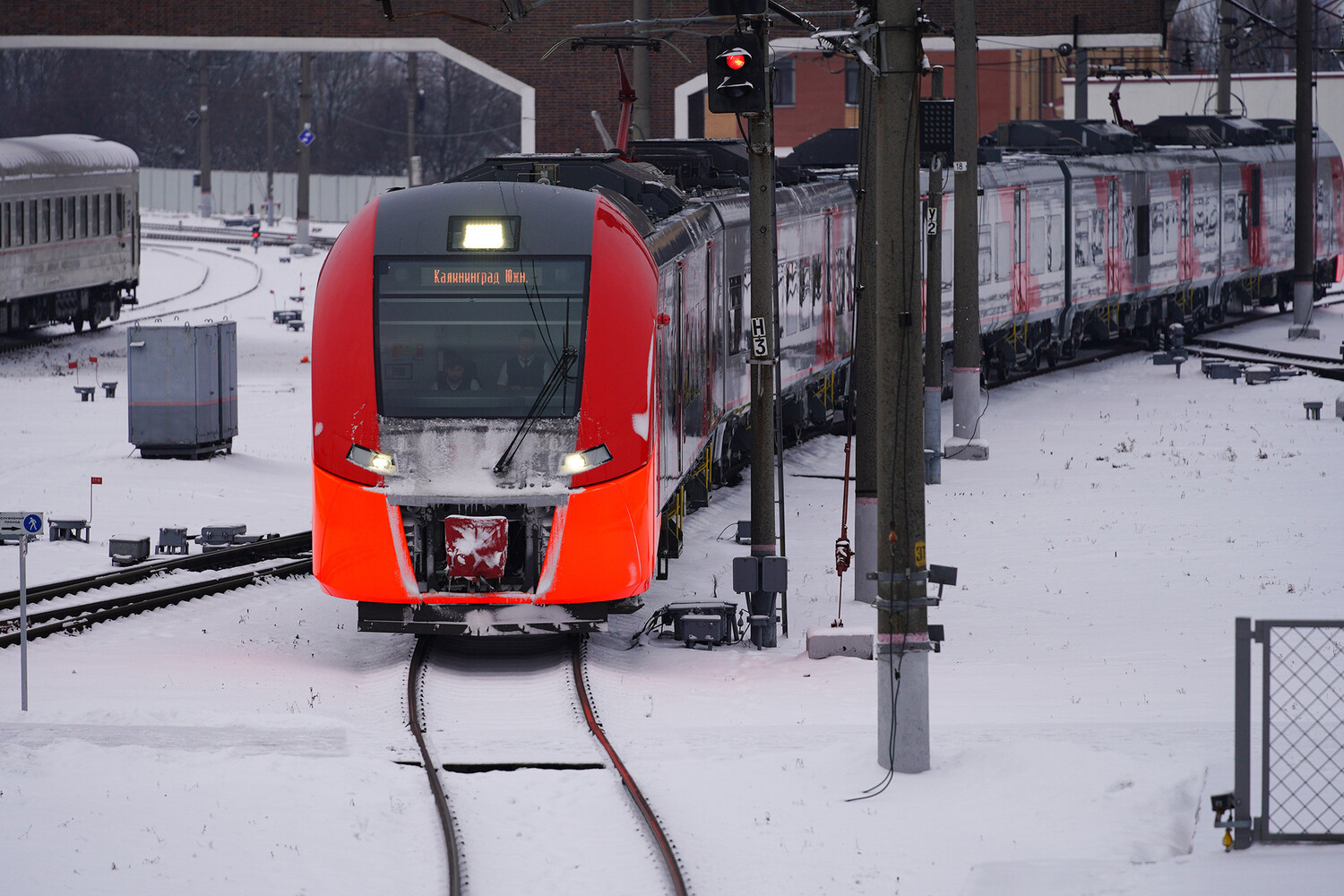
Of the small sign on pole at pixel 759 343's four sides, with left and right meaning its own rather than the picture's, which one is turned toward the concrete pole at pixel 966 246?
back

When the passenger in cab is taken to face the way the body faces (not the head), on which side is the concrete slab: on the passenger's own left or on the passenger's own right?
on the passenger's own left

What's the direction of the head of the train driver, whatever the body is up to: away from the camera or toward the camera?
toward the camera

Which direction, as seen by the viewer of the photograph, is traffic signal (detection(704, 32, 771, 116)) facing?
facing the viewer

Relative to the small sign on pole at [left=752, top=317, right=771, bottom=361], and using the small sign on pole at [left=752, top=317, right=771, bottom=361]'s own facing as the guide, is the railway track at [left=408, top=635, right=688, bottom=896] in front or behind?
in front

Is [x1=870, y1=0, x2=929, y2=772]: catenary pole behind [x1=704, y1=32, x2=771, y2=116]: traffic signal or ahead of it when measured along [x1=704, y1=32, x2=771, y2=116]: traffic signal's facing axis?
ahead

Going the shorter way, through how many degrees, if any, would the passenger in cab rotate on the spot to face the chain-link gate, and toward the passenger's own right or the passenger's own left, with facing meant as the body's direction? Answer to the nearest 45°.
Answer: approximately 45° to the passenger's own left

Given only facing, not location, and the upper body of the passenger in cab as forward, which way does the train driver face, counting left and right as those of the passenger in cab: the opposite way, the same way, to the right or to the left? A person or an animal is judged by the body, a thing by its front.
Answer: the same way

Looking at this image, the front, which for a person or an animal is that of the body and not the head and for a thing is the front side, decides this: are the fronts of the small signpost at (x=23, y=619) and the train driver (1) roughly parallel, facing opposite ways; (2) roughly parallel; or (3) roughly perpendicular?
roughly parallel

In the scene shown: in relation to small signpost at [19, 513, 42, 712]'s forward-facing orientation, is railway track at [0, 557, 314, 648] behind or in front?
behind

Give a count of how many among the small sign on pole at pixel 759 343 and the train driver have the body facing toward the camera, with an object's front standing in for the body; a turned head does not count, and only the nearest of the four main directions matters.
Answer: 2

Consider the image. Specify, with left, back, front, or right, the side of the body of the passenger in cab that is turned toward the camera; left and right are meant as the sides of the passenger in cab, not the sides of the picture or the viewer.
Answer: front
